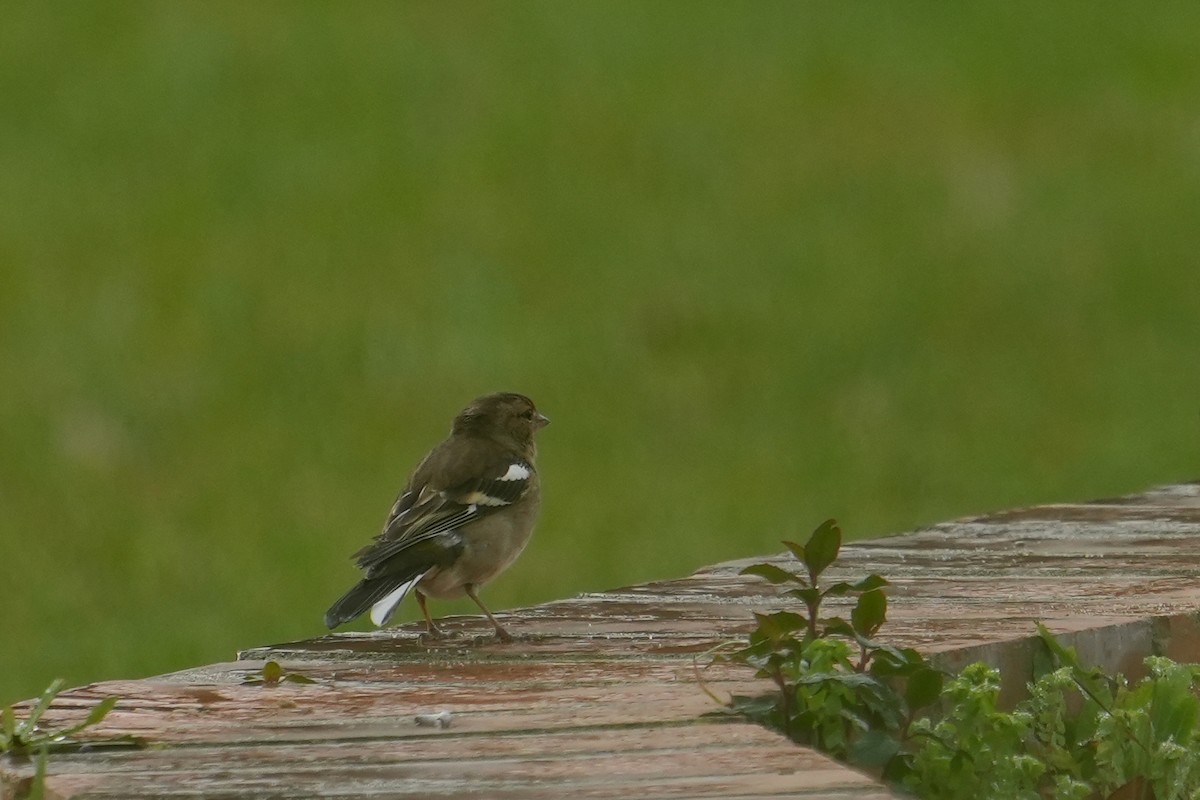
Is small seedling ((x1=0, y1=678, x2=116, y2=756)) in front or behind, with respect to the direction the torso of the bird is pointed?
behind

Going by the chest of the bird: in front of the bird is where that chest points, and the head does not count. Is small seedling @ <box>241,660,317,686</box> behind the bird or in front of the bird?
behind

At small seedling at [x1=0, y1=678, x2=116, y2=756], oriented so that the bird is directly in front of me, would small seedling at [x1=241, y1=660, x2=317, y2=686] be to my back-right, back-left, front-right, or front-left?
front-right

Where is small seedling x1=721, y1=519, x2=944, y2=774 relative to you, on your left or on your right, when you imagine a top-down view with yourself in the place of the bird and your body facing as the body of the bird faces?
on your right

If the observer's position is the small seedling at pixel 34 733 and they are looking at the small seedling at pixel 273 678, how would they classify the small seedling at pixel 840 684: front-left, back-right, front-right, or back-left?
front-right

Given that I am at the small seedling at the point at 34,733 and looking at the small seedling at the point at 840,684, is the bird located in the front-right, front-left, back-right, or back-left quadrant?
front-left

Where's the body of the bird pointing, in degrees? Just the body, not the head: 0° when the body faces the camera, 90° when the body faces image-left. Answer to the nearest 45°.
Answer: approximately 225°
